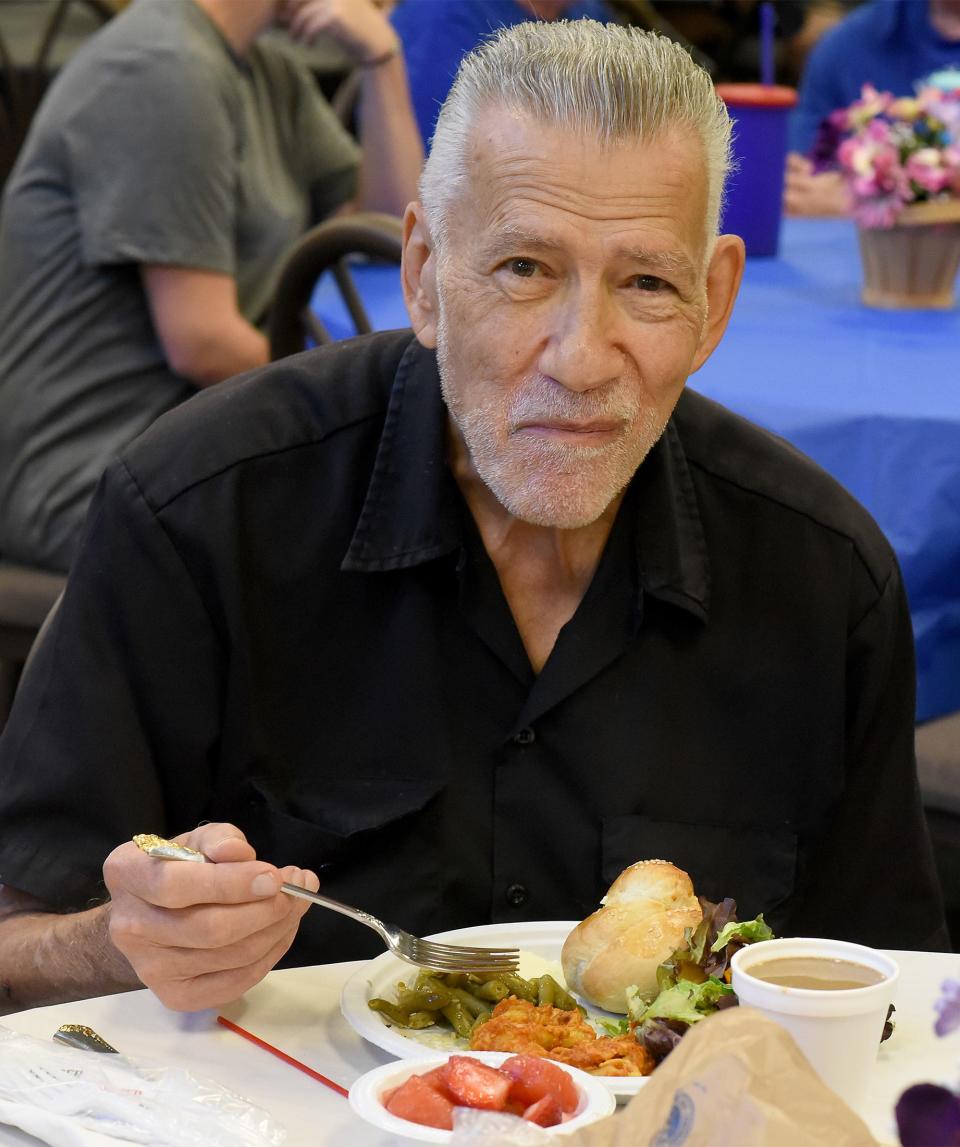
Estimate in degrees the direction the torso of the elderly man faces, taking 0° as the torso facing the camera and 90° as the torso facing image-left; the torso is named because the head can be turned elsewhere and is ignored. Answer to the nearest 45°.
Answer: approximately 0°

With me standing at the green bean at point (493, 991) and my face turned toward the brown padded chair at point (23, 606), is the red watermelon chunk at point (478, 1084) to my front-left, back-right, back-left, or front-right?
back-left

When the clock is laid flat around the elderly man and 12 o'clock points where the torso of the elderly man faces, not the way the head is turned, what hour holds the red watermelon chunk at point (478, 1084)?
The red watermelon chunk is roughly at 12 o'clock from the elderly man.

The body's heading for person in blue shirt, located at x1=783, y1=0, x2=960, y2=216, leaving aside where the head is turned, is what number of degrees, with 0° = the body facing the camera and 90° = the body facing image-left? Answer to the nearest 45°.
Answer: approximately 0°

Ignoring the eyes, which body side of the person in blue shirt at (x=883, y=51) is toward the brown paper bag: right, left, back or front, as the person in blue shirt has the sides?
front

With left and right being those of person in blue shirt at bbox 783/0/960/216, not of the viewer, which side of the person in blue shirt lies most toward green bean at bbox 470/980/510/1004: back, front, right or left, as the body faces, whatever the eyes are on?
front

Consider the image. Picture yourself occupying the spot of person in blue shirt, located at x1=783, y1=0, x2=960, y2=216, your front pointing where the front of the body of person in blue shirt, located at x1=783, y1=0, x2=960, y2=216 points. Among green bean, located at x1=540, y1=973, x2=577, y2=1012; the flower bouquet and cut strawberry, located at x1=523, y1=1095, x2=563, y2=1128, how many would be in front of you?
3

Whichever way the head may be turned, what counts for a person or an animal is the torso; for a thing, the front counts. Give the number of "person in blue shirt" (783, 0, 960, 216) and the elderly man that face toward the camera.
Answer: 2

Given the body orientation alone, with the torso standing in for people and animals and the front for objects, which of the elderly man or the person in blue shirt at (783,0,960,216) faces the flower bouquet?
the person in blue shirt
